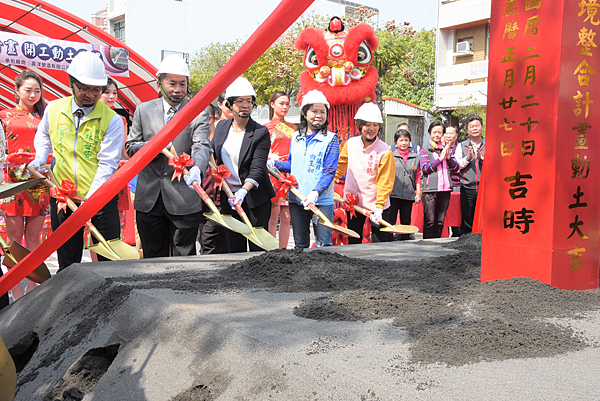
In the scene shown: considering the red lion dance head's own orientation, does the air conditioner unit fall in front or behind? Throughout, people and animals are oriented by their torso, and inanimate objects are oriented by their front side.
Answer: behind

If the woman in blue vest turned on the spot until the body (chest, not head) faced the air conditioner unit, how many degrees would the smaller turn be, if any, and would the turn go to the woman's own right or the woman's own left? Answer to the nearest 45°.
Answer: approximately 180°

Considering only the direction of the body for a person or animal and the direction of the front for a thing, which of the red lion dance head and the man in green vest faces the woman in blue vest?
the red lion dance head

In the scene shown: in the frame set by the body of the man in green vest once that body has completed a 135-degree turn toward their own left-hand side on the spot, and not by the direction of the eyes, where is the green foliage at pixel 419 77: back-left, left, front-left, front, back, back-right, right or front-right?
front

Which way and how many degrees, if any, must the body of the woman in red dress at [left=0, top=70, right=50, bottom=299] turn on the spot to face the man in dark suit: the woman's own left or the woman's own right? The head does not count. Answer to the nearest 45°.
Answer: approximately 45° to the woman's own left

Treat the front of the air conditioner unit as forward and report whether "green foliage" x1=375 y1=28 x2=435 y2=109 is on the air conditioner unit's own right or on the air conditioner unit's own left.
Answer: on the air conditioner unit's own right

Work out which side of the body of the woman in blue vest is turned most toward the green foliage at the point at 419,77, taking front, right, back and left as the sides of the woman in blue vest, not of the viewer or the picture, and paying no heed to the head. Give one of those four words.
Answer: back

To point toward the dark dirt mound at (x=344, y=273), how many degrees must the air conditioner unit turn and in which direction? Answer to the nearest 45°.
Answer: approximately 45° to its left

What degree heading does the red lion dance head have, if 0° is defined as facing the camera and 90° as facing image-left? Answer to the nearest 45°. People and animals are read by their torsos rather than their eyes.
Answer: approximately 0°

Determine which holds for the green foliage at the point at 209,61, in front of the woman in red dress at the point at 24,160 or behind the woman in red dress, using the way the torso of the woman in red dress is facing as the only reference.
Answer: behind

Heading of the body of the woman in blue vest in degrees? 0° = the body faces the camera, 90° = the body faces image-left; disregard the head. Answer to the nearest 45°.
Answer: approximately 0°
